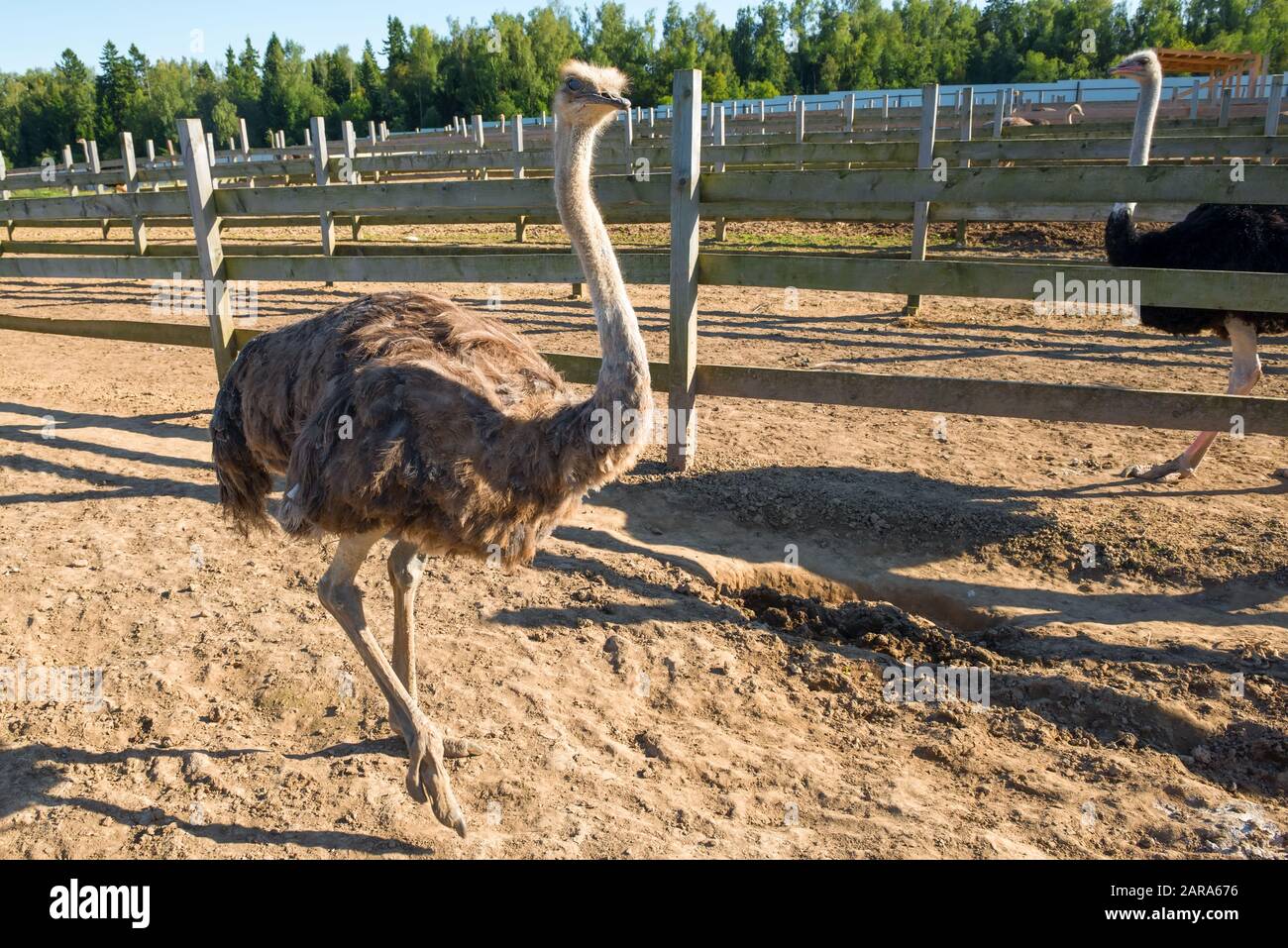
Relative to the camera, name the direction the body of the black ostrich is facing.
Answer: to the viewer's left

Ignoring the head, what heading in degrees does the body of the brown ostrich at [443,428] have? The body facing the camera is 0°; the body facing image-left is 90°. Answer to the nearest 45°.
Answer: approximately 315°

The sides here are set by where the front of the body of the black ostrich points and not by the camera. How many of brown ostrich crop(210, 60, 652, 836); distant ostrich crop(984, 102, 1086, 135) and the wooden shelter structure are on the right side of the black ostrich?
2

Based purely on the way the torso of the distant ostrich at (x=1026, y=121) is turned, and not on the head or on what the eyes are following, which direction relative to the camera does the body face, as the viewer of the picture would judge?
to the viewer's right

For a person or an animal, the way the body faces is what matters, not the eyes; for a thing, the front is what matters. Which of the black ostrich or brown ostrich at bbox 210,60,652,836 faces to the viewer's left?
the black ostrich

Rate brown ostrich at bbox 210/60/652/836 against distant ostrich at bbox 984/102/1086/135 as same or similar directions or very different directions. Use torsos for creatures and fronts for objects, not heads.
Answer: same or similar directions

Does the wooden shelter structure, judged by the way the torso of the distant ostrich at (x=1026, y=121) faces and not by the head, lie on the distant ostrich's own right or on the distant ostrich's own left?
on the distant ostrich's own left

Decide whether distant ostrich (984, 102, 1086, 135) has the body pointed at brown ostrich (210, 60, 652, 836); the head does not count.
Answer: no

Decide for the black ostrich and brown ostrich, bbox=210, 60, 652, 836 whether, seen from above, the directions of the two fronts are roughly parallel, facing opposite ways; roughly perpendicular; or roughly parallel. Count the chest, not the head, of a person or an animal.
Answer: roughly parallel, facing opposite ways

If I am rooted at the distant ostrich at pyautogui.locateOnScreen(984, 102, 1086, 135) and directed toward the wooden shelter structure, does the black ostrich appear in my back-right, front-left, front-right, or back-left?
back-right

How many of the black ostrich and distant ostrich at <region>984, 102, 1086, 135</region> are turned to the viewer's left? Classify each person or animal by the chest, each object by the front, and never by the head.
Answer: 1

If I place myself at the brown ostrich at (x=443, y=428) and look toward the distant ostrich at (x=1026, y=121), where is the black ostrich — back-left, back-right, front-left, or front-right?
front-right

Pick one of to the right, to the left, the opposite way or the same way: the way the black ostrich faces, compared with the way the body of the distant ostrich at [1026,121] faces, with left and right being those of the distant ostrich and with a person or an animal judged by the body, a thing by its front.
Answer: the opposite way

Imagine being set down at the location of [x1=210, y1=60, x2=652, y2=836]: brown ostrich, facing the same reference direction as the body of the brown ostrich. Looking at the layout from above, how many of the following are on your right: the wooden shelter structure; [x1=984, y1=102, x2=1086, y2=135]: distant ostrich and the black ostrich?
0

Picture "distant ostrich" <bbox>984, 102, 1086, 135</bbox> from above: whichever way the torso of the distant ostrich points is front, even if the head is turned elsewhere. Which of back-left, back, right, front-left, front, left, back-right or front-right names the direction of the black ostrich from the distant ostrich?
right

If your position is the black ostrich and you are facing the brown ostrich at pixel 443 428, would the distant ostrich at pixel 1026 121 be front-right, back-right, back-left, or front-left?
back-right
